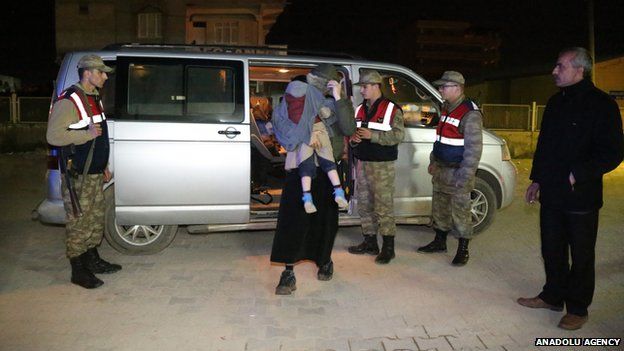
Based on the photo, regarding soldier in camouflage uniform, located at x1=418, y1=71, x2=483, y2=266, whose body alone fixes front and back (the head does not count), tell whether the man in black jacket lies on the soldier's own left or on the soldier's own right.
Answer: on the soldier's own left

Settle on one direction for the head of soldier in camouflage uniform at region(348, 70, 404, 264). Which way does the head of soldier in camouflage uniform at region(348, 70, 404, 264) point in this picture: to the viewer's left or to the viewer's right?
to the viewer's left

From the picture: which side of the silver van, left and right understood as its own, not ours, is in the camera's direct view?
right

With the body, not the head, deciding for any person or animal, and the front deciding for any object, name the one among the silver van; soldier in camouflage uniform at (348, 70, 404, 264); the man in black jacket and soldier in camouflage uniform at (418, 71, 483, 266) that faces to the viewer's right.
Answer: the silver van

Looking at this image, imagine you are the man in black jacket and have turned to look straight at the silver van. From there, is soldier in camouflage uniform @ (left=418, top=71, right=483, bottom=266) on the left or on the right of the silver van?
right

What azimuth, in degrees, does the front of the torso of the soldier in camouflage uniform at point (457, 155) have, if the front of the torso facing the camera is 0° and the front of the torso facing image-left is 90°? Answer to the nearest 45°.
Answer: approximately 45°

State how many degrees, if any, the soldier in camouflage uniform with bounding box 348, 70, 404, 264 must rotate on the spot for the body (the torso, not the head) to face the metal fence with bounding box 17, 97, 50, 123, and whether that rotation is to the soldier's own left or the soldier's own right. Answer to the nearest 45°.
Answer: approximately 90° to the soldier's own right
